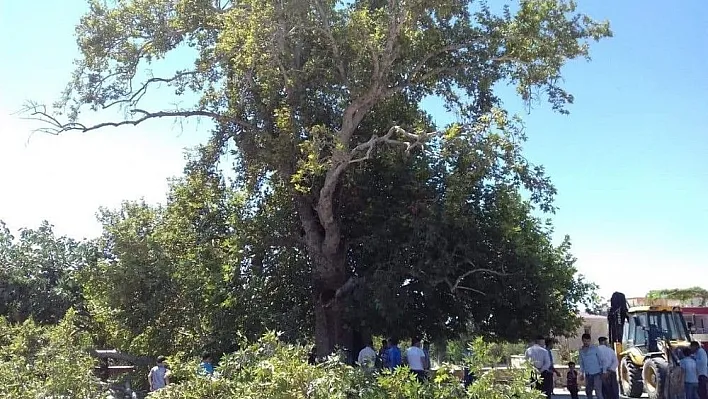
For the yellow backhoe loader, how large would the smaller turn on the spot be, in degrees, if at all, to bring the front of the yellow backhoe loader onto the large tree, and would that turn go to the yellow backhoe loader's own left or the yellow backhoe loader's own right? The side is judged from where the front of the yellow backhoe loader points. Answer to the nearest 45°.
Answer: approximately 90° to the yellow backhoe loader's own right

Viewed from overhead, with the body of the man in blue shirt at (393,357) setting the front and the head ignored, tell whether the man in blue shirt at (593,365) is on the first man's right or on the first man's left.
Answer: on the first man's right

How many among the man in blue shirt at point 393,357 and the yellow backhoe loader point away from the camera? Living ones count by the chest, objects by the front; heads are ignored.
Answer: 1

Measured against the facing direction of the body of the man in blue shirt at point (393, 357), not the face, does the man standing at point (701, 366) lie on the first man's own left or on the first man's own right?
on the first man's own right

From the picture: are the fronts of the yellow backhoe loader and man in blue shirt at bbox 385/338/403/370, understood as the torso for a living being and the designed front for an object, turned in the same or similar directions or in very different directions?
very different directions

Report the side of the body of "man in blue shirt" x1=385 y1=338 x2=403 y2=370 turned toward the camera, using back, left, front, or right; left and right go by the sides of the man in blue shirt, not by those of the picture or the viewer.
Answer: back

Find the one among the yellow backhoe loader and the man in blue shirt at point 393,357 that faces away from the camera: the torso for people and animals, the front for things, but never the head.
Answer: the man in blue shirt

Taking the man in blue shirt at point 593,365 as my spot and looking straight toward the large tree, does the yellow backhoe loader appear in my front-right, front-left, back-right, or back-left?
back-right
